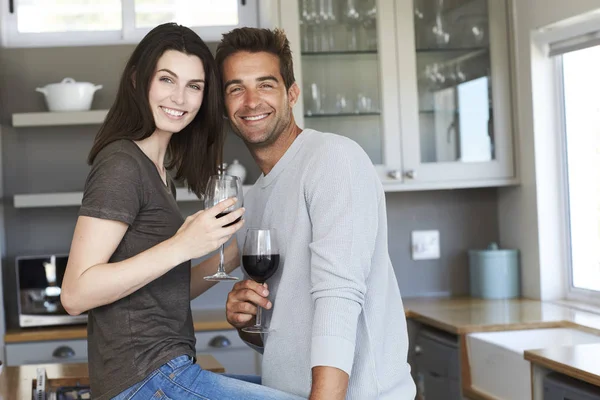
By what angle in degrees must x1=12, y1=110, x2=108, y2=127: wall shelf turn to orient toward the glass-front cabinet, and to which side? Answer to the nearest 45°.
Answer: approximately 90° to its left

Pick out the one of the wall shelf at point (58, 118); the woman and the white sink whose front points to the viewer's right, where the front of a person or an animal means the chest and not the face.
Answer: the woman

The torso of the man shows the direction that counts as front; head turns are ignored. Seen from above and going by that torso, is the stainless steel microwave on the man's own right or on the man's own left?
on the man's own right

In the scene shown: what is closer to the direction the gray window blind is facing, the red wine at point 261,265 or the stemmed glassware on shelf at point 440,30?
the red wine

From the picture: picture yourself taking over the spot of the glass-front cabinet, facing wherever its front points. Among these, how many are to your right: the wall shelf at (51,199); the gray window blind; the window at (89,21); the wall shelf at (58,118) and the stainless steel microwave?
4

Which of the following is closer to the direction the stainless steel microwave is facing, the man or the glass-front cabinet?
the man

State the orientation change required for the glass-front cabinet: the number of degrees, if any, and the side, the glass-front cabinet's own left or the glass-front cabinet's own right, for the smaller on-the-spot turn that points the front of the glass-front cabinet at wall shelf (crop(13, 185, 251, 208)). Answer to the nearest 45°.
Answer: approximately 90° to the glass-front cabinet's own right

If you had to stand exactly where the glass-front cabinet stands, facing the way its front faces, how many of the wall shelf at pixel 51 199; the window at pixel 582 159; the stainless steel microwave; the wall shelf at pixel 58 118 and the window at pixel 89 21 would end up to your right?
4

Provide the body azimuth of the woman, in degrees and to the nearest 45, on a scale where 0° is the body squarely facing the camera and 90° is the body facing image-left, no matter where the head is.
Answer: approximately 270°

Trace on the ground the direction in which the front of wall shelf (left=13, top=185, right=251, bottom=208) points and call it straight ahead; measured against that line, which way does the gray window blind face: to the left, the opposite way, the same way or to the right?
to the right

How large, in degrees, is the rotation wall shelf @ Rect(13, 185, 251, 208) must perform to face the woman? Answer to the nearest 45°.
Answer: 0° — it already faces them

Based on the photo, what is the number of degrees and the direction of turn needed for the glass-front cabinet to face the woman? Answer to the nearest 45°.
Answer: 0° — it already faces them

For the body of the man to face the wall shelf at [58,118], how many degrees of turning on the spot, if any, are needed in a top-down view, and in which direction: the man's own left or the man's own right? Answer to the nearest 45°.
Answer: approximately 90° to the man's own right
